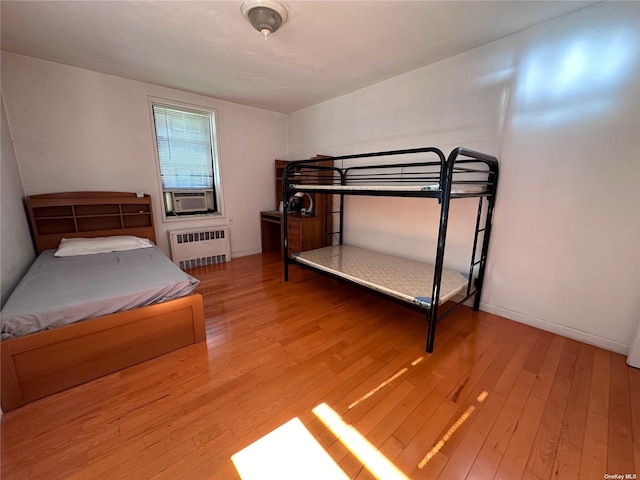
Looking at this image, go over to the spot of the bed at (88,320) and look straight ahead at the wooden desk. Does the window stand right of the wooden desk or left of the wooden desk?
left

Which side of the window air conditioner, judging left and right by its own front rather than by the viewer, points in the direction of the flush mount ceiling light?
front

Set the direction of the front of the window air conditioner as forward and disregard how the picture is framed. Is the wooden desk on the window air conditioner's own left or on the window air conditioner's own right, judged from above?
on the window air conditioner's own left

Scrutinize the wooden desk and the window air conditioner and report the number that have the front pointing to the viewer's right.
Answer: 0

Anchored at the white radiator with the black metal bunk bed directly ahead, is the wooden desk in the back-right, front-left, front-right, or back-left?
front-left

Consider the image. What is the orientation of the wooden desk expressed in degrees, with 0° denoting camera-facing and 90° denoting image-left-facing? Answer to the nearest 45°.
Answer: approximately 45°

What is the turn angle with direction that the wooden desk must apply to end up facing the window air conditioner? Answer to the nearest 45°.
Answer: approximately 45° to its right

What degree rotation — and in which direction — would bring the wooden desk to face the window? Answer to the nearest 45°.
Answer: approximately 45° to its right

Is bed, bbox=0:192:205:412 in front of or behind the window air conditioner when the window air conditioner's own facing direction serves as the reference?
in front

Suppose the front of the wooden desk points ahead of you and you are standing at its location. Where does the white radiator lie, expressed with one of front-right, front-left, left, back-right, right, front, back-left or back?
front-right

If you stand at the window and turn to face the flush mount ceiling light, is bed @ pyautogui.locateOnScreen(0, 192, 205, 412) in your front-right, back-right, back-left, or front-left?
front-right

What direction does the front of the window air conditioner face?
toward the camera

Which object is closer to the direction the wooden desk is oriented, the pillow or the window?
the pillow
